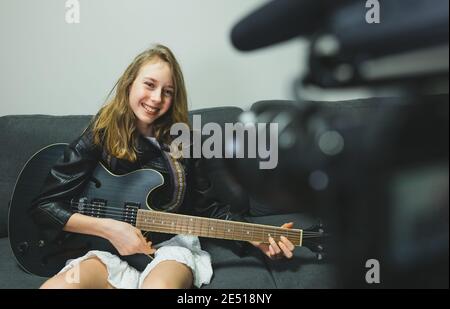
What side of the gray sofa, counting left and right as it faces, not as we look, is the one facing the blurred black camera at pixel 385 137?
front

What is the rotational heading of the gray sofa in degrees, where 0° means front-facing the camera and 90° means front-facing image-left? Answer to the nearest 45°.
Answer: approximately 0°
